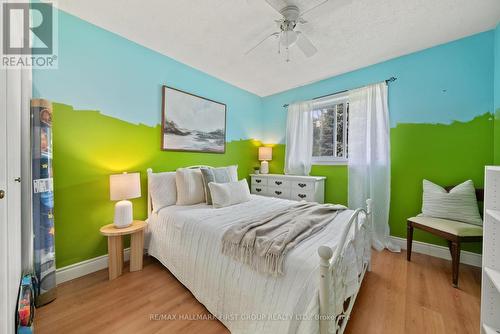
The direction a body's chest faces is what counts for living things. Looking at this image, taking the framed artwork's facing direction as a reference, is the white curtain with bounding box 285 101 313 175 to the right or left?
on its left

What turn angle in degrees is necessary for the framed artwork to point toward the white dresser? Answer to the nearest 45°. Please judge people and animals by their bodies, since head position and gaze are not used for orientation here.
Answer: approximately 45° to its left

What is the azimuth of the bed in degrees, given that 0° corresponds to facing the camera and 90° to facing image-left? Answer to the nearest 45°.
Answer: approximately 315°

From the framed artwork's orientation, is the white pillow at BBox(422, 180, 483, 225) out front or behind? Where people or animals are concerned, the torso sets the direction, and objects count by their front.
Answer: out front

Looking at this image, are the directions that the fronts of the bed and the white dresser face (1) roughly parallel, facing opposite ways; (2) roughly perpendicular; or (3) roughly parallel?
roughly perpendicular

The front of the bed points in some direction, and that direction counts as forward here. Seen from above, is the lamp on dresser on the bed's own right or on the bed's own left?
on the bed's own left

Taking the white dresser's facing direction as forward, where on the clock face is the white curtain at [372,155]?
The white curtain is roughly at 8 o'clock from the white dresser.

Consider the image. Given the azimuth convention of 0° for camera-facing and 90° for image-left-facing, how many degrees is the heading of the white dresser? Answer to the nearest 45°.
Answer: approximately 45°

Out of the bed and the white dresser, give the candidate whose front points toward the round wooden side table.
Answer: the white dresser

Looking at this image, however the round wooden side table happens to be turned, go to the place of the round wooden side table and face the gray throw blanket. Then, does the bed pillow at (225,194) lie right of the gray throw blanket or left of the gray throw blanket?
left

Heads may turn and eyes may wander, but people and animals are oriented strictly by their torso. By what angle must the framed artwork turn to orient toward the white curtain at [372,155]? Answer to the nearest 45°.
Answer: approximately 45° to its left
